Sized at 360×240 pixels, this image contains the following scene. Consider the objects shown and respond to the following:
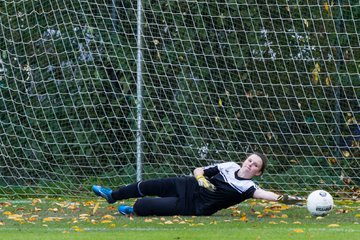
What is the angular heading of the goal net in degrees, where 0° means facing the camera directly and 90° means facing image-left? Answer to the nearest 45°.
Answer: approximately 0°

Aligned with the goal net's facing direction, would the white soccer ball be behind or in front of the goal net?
in front

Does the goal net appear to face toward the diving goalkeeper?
yes
